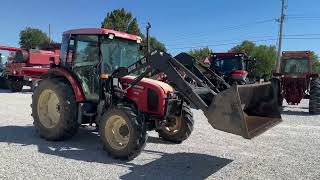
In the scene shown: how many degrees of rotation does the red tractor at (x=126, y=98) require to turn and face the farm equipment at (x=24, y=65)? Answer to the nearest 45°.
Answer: approximately 180°

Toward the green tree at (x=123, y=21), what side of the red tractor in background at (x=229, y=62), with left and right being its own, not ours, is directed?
back

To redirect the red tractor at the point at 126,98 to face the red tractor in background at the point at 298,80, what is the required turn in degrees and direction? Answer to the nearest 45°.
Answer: approximately 90° to its left

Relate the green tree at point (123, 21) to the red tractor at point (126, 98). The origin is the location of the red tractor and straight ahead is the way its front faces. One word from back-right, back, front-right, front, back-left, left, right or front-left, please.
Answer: back-left

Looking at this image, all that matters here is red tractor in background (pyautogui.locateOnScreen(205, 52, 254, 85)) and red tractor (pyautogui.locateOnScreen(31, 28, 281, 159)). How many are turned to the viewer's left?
0

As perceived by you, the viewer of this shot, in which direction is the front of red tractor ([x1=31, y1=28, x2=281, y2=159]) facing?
facing the viewer and to the right of the viewer

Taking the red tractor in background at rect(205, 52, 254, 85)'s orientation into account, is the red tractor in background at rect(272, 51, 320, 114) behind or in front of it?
in front
